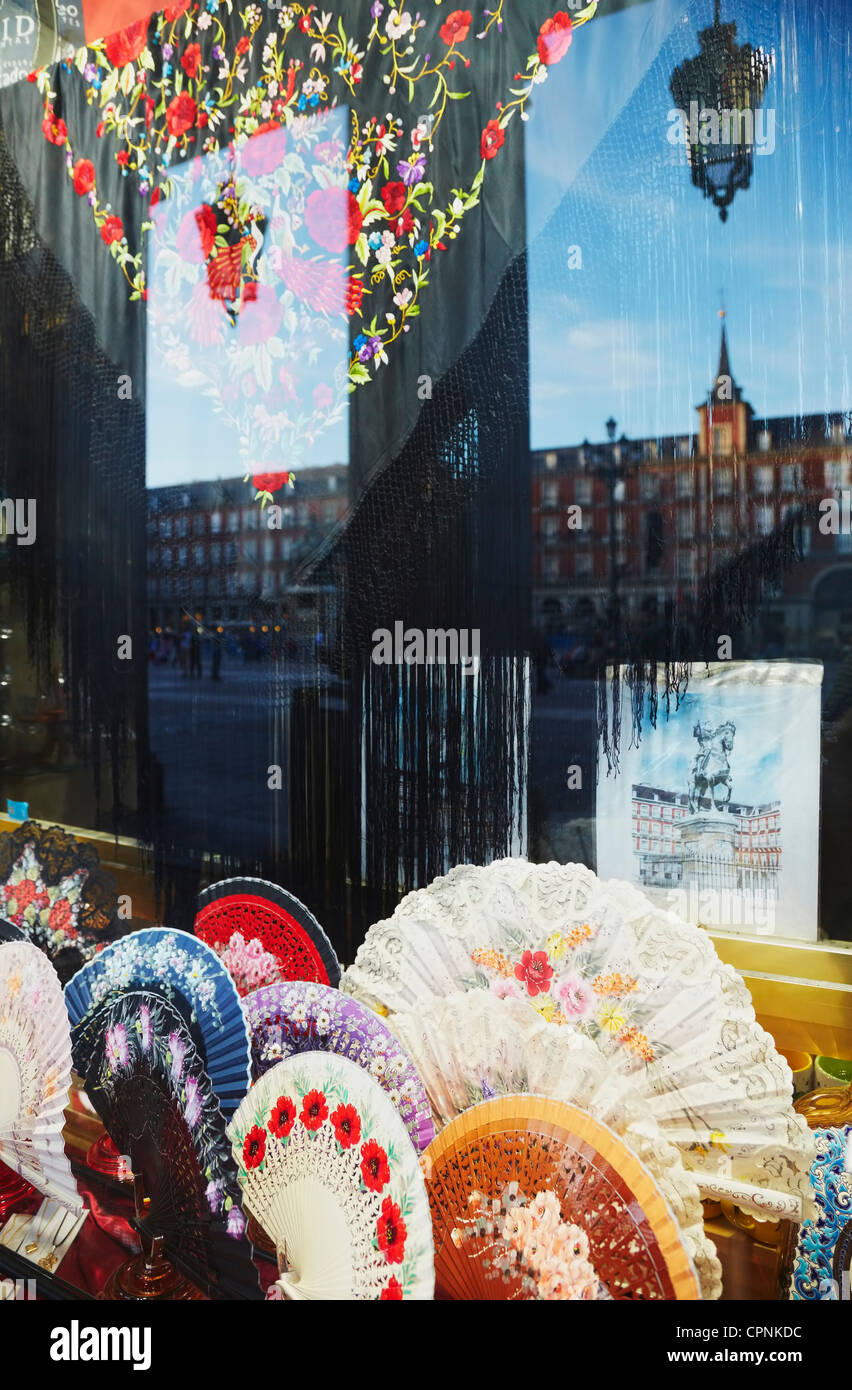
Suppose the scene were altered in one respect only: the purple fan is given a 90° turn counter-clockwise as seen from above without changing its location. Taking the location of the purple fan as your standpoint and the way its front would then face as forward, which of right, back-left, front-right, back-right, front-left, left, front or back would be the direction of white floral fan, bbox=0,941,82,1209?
back-left

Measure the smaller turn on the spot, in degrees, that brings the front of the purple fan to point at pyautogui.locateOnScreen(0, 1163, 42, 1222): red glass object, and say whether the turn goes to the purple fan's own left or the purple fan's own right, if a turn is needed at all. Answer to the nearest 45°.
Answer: approximately 135° to the purple fan's own right

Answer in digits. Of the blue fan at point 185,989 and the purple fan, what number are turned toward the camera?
2

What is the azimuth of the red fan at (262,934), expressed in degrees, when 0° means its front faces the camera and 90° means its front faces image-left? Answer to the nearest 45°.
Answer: approximately 0°

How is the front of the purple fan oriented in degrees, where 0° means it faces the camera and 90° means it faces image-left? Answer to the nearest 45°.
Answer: approximately 0°
